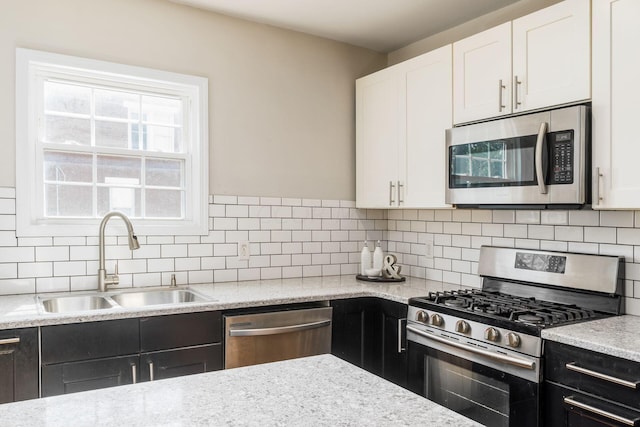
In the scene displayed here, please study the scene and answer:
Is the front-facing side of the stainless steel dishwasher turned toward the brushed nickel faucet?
no

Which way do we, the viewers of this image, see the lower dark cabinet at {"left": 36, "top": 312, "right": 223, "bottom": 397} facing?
facing the viewer

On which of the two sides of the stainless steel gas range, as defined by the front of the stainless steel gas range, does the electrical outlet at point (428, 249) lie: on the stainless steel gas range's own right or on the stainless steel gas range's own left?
on the stainless steel gas range's own right

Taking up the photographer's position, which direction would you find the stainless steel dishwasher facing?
facing the viewer and to the right of the viewer

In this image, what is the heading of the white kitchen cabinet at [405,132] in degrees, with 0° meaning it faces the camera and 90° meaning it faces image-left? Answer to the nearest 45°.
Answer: approximately 45°

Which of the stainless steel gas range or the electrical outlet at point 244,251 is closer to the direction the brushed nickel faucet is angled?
the stainless steel gas range

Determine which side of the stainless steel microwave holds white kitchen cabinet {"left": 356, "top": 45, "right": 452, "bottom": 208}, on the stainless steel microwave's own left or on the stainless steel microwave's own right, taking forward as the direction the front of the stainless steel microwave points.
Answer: on the stainless steel microwave's own right

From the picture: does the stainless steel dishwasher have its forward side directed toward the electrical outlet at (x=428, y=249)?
no

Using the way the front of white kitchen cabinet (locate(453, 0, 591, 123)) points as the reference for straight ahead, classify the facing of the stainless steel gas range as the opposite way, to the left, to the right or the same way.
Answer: the same way

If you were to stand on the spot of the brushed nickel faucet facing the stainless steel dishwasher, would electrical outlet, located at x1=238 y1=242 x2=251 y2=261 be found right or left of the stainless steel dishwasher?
left

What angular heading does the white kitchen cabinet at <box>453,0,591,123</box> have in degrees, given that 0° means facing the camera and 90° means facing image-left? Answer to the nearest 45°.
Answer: approximately 45°

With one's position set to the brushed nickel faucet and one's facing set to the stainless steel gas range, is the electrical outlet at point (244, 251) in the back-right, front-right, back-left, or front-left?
front-left

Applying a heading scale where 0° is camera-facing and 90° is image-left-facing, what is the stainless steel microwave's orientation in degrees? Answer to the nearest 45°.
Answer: approximately 45°

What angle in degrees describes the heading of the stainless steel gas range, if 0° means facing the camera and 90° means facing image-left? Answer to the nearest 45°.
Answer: approximately 45°
